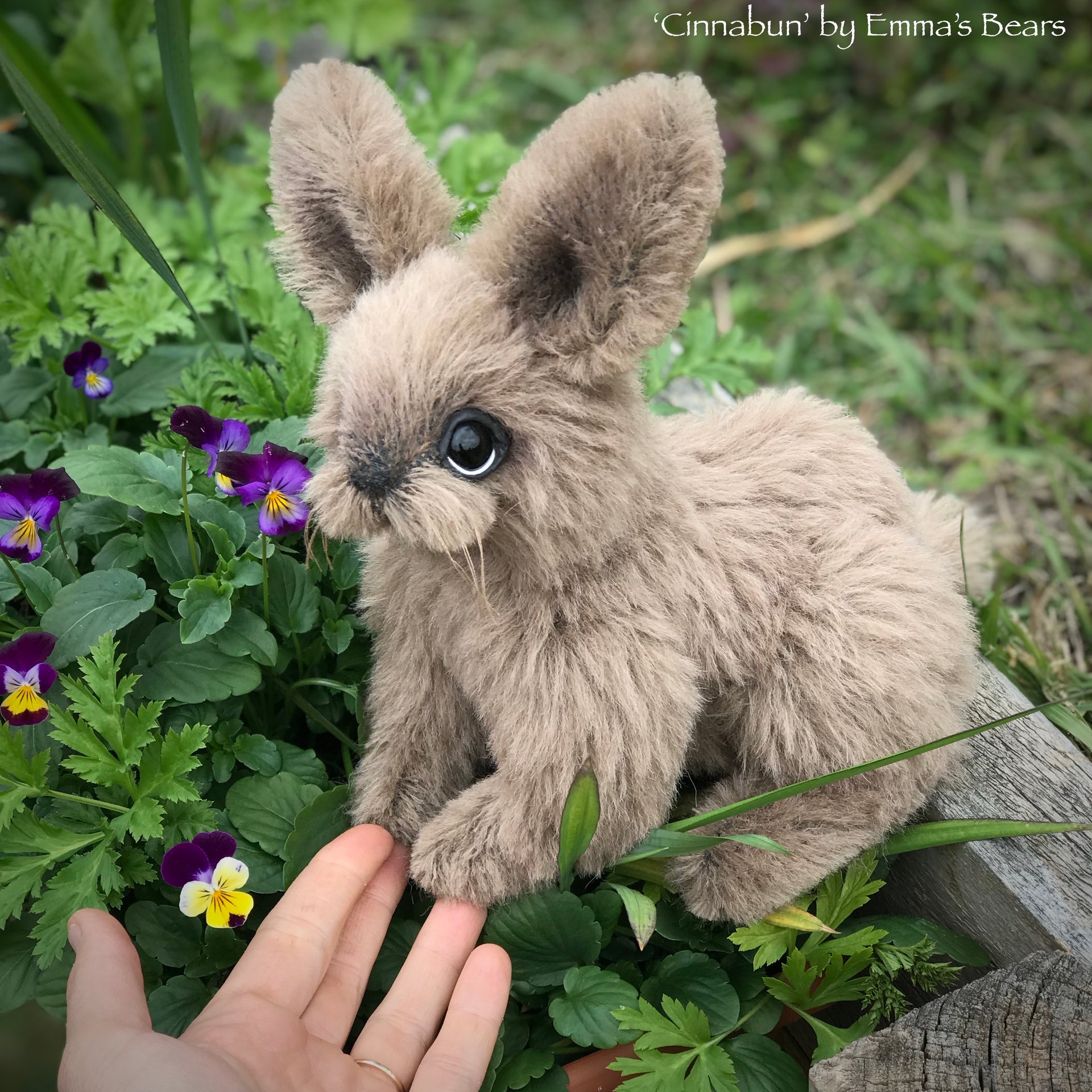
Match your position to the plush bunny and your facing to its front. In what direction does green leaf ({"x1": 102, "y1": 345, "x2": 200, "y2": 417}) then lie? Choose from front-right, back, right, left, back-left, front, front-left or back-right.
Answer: right
